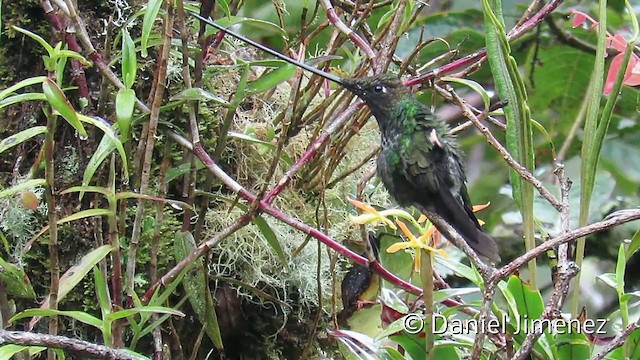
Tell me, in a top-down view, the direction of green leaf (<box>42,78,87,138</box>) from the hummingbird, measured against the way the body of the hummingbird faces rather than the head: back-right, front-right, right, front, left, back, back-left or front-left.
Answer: front-left

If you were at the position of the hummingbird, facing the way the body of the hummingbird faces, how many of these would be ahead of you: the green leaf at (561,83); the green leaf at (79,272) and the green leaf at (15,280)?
2

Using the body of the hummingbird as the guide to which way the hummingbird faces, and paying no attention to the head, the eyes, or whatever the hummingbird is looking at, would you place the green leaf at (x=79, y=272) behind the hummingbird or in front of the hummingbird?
in front

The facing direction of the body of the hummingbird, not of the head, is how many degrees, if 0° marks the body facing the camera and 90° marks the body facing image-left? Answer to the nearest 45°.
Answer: approximately 90°

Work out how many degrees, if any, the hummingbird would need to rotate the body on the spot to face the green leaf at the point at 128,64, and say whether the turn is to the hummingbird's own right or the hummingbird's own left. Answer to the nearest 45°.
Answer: approximately 45° to the hummingbird's own left

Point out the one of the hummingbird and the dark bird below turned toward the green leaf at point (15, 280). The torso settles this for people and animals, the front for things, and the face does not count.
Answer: the hummingbird

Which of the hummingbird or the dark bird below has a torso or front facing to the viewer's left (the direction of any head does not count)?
the hummingbird
